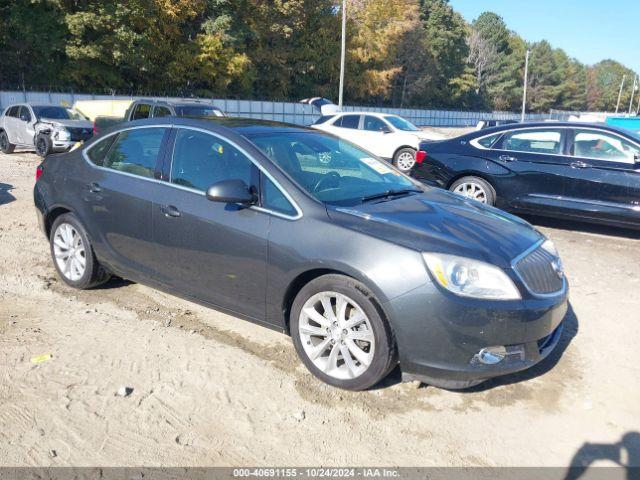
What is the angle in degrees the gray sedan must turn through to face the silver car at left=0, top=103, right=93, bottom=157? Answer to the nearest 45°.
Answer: approximately 180°

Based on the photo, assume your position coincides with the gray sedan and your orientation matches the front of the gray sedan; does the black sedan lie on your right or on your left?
on your left

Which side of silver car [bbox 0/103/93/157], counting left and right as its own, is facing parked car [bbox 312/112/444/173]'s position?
front

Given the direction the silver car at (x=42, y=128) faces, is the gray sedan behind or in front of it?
in front

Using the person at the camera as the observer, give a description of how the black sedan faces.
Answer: facing to the right of the viewer
